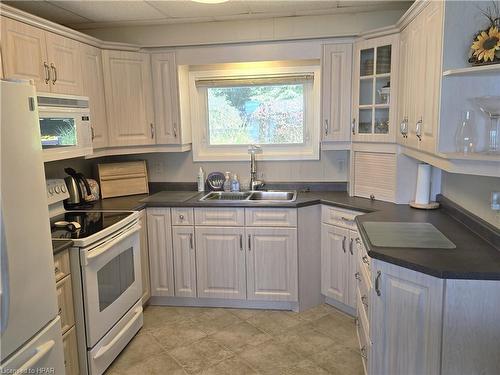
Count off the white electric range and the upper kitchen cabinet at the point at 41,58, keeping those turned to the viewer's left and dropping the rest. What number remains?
0

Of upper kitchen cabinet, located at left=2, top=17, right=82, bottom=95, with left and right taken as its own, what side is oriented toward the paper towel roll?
front

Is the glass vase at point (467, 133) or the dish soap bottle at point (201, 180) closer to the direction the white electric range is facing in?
the glass vase

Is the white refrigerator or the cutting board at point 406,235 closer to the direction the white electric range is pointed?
the cutting board

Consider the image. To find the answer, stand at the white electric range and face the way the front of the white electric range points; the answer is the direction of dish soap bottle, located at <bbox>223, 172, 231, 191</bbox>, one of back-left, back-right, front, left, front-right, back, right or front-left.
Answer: left

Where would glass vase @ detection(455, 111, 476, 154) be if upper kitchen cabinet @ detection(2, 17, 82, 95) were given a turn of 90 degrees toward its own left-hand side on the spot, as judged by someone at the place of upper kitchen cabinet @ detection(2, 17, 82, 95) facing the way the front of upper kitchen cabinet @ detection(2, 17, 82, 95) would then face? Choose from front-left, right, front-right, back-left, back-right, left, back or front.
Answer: right

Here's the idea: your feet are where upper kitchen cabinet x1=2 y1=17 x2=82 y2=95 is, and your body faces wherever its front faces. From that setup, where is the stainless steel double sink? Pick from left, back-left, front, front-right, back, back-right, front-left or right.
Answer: front-left

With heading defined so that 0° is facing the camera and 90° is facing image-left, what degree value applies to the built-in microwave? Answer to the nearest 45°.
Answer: approximately 315°

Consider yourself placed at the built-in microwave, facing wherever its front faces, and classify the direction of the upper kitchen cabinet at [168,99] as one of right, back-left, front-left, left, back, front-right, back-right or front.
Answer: left

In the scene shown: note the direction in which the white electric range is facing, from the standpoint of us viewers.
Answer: facing the viewer and to the right of the viewer

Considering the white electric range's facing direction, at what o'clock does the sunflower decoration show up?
The sunflower decoration is roughly at 12 o'clock from the white electric range.

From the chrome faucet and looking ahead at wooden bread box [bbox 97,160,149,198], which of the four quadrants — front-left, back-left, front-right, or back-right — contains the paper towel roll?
back-left

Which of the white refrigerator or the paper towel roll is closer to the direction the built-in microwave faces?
the paper towel roll
